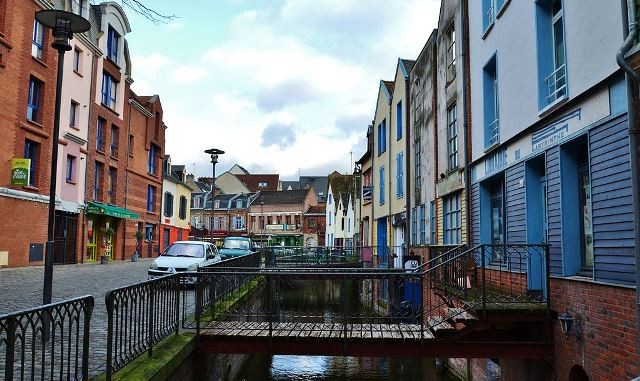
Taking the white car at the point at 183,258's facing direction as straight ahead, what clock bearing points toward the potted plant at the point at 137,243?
The potted plant is roughly at 4 o'clock from the white car.

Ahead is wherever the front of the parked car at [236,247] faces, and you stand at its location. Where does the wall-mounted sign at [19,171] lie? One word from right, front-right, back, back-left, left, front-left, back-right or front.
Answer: front

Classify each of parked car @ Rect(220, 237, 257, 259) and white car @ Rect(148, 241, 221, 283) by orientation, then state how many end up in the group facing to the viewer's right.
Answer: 0

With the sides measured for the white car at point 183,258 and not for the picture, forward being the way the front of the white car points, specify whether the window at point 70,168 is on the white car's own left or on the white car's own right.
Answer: on the white car's own right

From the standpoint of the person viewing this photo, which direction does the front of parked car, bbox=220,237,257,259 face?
facing the viewer and to the left of the viewer

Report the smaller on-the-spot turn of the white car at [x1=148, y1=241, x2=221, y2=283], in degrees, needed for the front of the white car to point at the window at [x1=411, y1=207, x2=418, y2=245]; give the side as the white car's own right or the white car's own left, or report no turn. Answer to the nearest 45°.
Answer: approximately 135° to the white car's own left

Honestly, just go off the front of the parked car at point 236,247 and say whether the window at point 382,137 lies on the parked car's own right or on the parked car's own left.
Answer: on the parked car's own left

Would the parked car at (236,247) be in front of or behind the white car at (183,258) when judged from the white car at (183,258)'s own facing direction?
behind

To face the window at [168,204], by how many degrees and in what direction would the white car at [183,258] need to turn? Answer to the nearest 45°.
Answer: approximately 135° to its right

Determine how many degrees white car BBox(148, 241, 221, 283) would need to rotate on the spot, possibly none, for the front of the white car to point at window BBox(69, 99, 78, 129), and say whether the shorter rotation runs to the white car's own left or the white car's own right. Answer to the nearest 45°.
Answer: approximately 90° to the white car's own right

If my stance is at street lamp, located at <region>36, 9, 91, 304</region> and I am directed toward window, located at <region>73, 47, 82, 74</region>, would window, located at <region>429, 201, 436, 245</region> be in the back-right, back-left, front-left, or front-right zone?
front-right

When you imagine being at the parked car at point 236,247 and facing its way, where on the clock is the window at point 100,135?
The window is roughly at 2 o'clock from the parked car.

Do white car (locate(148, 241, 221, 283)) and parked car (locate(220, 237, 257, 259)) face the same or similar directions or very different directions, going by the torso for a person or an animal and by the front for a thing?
same or similar directions

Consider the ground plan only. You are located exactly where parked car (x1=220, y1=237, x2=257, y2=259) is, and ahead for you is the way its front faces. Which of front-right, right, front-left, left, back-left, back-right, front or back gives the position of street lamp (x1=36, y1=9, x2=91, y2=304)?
front-left

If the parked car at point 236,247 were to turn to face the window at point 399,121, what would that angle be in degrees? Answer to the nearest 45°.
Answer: approximately 90° to its left

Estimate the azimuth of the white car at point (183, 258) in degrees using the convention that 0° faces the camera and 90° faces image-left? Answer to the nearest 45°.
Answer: approximately 45°
